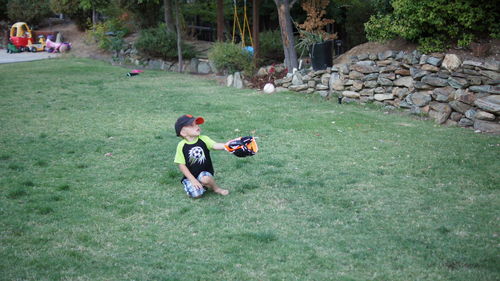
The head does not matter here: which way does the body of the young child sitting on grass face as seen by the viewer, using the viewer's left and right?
facing the viewer and to the right of the viewer

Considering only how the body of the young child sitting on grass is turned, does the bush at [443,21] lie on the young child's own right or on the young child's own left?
on the young child's own left

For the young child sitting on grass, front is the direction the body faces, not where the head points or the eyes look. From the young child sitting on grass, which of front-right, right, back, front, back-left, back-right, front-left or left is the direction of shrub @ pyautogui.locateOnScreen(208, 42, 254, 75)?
back-left

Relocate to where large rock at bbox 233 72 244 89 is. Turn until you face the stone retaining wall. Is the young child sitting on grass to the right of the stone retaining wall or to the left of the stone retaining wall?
right

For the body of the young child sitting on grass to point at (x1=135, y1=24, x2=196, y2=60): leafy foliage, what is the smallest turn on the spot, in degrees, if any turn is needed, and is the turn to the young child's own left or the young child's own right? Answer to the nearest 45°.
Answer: approximately 135° to the young child's own left

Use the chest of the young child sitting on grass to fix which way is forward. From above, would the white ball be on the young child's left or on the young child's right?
on the young child's left

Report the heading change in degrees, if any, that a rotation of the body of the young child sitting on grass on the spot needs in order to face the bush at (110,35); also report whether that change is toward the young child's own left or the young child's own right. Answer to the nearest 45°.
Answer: approximately 135° to the young child's own left

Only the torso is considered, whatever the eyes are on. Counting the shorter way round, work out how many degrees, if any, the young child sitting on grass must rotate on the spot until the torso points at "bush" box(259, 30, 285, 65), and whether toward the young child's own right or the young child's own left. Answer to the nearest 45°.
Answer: approximately 135° to the young child's own left

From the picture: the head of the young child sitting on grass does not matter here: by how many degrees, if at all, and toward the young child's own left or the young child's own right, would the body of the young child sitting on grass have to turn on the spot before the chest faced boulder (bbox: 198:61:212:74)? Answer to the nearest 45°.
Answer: approximately 135° to the young child's own left
